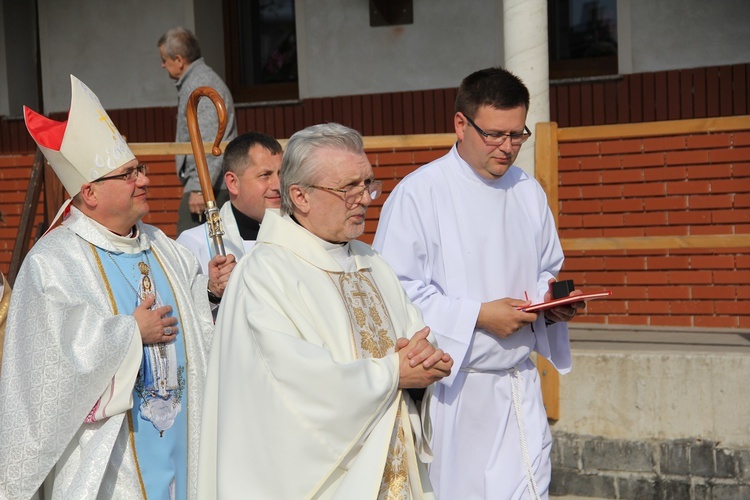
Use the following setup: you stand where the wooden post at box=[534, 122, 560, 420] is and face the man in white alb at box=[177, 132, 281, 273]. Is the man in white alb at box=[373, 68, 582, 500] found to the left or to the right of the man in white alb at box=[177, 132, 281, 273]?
left

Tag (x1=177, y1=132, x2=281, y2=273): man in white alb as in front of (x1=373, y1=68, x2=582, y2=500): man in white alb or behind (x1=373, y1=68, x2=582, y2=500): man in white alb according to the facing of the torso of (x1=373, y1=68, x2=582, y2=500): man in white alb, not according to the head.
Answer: behind

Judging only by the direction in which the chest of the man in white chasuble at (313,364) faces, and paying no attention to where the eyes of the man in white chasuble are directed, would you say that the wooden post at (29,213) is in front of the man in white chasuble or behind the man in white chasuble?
behind

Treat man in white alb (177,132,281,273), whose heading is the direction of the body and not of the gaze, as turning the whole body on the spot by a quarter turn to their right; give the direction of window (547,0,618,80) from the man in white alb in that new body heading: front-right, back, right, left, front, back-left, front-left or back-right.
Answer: back

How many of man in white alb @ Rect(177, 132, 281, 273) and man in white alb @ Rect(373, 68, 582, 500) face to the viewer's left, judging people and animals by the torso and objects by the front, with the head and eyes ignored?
0

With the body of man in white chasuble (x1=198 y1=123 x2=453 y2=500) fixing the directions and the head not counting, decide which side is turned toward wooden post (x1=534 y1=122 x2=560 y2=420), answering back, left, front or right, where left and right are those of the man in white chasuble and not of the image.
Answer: left

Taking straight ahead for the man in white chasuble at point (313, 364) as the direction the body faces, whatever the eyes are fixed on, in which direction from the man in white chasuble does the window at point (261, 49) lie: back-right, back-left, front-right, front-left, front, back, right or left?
back-left

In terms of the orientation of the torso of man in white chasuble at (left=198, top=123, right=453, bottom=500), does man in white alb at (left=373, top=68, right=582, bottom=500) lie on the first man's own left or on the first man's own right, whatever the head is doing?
on the first man's own left

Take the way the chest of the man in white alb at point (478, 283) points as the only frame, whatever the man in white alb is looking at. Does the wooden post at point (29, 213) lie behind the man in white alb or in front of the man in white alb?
behind

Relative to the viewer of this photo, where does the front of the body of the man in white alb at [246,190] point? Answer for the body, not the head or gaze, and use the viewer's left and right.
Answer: facing the viewer and to the right of the viewer

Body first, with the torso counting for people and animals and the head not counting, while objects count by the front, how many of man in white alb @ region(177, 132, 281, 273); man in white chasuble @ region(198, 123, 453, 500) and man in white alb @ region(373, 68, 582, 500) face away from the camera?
0

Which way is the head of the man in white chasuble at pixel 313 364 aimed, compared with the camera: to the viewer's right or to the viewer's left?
to the viewer's right

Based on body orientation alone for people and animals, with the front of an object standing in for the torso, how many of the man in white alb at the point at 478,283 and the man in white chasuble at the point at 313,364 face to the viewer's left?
0
